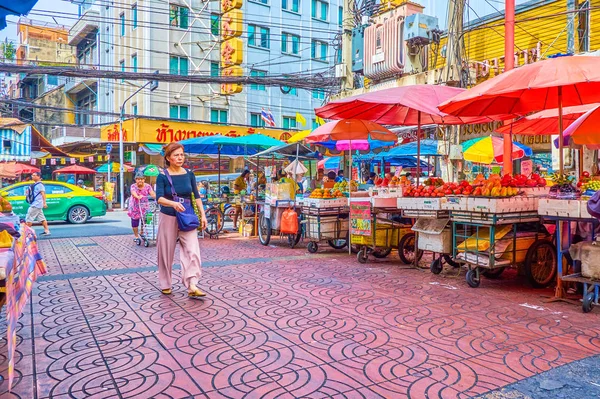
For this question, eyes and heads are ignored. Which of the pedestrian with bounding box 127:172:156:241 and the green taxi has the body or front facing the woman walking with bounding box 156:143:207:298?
the pedestrian

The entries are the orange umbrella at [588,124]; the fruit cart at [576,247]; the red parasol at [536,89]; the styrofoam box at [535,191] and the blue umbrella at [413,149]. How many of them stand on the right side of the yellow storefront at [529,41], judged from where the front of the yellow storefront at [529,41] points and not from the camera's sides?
1

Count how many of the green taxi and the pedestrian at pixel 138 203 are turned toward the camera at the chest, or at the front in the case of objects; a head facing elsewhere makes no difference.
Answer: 1

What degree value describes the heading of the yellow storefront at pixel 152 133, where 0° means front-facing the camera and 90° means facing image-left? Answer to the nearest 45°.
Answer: approximately 315°

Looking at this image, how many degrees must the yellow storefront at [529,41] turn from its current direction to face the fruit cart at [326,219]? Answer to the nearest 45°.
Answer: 0° — it already faces it

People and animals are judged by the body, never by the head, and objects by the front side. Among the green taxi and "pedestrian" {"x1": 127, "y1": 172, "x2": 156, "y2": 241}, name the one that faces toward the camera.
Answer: the pedestrian

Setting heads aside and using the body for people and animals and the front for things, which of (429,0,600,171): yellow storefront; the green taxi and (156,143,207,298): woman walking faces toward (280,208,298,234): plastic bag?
the yellow storefront

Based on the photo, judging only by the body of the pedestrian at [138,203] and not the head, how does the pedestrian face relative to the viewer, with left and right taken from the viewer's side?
facing the viewer

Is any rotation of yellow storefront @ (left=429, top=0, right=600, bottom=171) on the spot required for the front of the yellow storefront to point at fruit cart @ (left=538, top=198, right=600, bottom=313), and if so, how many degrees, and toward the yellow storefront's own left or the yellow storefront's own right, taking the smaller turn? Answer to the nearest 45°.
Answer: approximately 45° to the yellow storefront's own left

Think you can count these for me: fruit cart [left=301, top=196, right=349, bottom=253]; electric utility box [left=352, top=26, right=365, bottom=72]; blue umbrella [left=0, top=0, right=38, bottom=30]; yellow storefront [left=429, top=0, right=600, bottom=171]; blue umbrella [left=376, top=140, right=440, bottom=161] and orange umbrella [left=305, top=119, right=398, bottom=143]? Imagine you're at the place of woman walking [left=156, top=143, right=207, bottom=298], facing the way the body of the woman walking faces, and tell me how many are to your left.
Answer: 5

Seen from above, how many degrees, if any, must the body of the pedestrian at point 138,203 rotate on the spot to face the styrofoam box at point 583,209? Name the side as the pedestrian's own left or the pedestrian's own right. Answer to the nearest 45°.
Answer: approximately 45° to the pedestrian's own left
